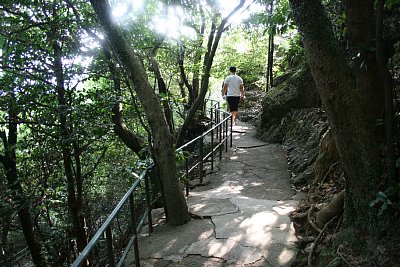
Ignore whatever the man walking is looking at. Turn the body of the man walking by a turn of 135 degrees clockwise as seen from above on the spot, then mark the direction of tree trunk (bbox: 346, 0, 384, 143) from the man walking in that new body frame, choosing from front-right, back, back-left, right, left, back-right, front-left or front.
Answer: front-right

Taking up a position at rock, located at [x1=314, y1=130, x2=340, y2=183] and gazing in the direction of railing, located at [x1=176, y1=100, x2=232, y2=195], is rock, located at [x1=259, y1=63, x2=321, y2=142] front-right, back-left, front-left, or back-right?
front-right

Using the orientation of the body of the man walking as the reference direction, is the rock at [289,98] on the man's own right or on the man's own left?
on the man's own right

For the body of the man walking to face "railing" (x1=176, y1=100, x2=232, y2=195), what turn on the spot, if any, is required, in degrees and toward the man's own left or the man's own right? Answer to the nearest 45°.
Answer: approximately 135° to the man's own left

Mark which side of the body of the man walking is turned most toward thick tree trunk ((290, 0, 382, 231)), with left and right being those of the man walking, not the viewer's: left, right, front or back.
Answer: back

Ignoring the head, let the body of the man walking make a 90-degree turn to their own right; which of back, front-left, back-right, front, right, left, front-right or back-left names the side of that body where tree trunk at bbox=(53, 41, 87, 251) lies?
back-right

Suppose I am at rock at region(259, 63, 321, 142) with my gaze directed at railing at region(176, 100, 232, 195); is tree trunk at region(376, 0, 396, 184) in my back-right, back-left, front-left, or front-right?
front-left

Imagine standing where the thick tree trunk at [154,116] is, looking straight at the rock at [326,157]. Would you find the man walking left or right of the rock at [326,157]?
left

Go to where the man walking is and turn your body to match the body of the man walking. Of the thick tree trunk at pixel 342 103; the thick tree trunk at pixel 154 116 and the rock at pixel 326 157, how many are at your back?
3

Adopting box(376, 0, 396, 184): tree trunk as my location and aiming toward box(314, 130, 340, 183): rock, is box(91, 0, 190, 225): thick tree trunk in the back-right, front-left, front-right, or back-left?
front-left

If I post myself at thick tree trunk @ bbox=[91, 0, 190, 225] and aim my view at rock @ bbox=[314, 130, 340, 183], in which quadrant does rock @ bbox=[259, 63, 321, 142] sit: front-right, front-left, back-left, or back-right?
front-left

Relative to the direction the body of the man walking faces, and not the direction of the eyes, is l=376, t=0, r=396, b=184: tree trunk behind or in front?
behind

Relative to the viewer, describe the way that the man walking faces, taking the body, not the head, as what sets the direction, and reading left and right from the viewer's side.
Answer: facing away from the viewer

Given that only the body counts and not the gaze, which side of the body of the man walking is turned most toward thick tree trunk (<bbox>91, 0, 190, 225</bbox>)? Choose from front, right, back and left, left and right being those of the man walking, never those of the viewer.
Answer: back
